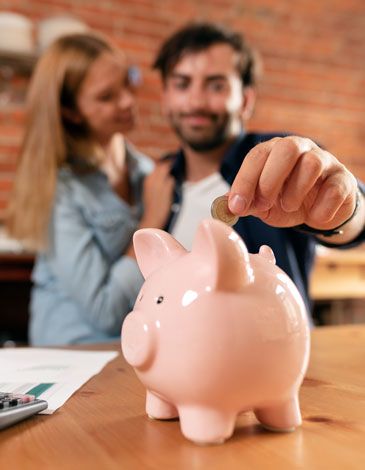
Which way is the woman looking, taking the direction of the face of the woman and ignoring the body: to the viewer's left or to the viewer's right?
to the viewer's right

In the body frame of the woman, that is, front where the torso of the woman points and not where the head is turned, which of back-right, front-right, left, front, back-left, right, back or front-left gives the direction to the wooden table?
front-right

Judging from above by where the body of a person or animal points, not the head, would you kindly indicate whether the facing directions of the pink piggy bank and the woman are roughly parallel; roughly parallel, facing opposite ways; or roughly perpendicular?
roughly perpendicular

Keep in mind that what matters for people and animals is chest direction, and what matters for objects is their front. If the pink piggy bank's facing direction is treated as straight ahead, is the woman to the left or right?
on its right

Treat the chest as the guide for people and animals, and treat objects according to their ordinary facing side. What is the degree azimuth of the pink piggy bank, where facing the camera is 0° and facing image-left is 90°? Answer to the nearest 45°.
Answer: approximately 45°

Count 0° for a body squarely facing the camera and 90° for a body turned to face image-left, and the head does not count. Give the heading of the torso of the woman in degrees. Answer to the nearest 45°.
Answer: approximately 315°
